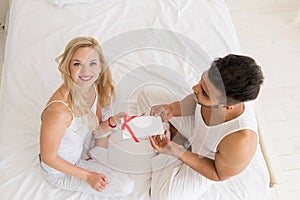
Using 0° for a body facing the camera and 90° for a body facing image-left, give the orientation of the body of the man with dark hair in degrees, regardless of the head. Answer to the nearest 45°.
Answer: approximately 90°

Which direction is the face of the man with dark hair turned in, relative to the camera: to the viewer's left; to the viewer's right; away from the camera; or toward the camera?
to the viewer's left
